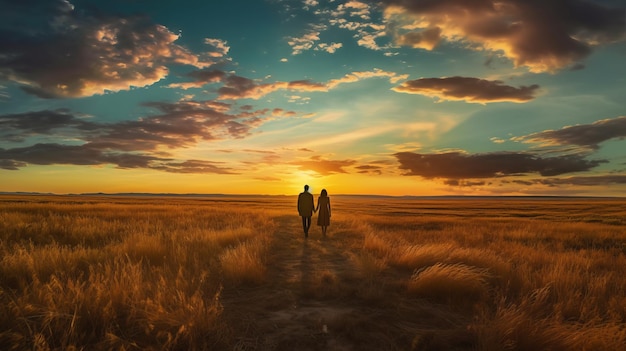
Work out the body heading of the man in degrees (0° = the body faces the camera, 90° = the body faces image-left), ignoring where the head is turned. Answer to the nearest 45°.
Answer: approximately 180°

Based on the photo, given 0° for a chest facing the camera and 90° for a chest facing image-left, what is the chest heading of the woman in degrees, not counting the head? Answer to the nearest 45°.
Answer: approximately 180°

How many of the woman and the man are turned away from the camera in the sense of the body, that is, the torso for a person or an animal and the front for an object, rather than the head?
2

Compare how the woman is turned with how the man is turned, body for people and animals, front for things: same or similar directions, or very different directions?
same or similar directions

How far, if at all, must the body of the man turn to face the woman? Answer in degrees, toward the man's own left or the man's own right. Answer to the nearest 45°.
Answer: approximately 45° to the man's own right
